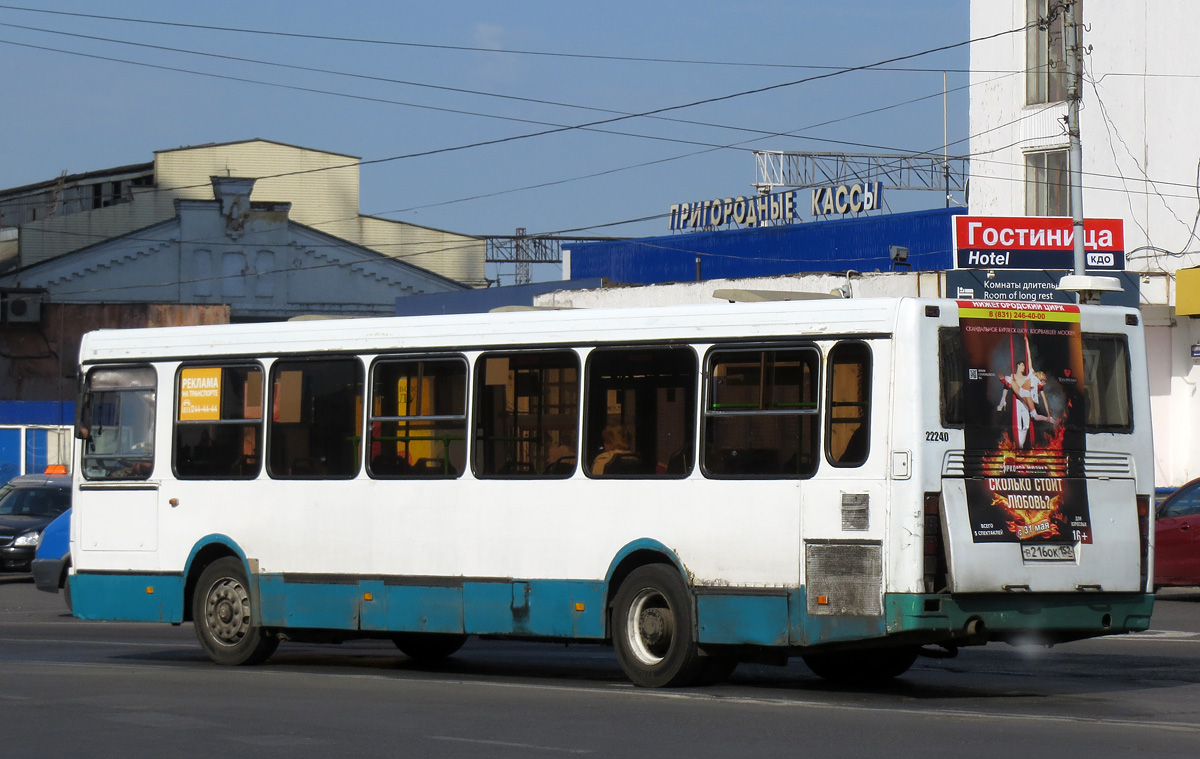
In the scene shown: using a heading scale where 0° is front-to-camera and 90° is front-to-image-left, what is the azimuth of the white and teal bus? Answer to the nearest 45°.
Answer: approximately 135°

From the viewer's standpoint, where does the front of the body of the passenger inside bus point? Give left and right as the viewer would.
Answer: facing away from the viewer and to the left of the viewer

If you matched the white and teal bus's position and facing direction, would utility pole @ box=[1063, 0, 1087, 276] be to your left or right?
on your right

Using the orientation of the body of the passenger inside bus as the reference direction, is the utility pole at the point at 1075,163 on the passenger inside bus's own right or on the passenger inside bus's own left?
on the passenger inside bus's own right
